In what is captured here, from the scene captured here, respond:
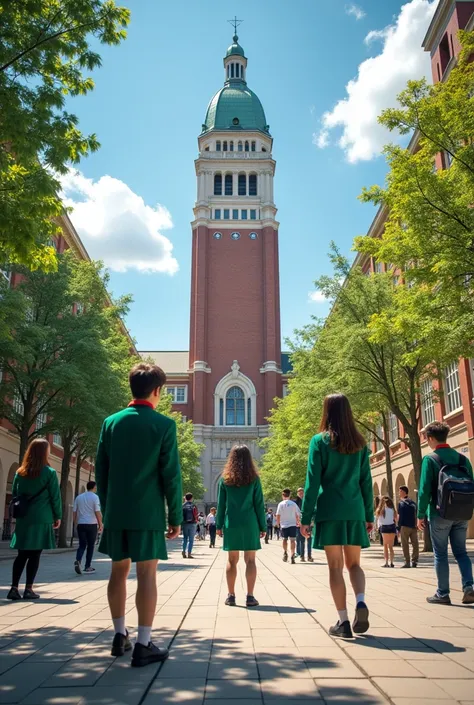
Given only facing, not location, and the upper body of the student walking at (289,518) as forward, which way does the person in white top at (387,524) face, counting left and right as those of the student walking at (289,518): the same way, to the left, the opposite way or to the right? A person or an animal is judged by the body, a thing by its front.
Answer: the same way

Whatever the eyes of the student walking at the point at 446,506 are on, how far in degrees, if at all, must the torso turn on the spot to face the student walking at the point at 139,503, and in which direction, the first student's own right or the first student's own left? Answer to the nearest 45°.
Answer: approximately 90° to the first student's own left

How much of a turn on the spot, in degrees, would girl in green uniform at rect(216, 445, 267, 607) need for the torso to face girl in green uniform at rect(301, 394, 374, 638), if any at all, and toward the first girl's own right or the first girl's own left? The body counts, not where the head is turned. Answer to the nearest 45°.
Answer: approximately 180°

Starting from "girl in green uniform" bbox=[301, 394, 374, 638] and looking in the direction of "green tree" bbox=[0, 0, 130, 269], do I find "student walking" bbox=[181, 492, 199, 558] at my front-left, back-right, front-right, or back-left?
front-right

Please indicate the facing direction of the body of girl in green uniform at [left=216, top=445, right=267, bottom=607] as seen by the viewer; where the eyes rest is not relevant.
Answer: away from the camera

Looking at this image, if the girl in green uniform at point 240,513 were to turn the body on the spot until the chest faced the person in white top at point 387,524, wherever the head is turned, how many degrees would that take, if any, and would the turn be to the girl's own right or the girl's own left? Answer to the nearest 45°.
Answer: approximately 45° to the girl's own right

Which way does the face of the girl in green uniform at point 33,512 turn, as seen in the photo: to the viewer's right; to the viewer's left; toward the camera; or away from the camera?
away from the camera

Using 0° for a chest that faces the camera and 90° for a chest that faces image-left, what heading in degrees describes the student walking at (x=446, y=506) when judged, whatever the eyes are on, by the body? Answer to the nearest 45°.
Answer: approximately 135°

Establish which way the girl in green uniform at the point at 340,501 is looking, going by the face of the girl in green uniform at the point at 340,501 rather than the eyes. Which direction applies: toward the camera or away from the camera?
away from the camera
